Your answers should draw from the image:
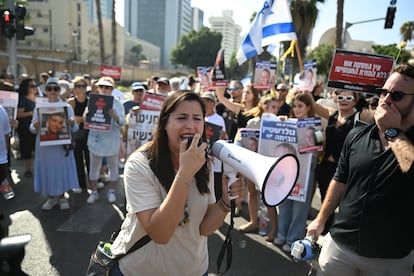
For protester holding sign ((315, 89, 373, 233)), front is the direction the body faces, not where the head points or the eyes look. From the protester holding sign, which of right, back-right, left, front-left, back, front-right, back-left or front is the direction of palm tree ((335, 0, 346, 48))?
back

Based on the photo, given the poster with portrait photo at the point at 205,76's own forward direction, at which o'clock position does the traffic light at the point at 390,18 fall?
The traffic light is roughly at 8 o'clock from the poster with portrait photo.

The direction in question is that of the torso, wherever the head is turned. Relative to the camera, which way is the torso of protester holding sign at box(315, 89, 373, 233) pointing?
toward the camera

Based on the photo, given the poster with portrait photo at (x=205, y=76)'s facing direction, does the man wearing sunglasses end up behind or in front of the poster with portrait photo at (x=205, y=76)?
in front

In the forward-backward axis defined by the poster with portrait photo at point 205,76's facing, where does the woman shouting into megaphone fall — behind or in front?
in front

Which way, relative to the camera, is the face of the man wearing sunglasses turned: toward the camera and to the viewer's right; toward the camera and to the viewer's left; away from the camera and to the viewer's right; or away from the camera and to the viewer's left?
toward the camera and to the viewer's left

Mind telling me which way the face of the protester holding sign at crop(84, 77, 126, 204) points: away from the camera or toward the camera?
toward the camera

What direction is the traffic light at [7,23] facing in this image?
toward the camera

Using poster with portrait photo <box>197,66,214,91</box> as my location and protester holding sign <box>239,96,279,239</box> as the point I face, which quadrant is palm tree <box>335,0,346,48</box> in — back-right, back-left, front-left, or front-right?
back-left

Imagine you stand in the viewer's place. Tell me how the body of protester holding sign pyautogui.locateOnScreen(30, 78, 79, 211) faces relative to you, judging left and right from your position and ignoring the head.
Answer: facing the viewer

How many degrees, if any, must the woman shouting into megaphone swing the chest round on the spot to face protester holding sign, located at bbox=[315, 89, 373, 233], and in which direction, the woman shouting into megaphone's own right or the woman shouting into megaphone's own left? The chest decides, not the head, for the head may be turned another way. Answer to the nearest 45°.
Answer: approximately 90° to the woman shouting into megaphone's own left

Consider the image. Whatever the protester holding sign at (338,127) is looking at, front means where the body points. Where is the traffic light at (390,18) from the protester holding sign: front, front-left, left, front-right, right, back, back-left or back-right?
back

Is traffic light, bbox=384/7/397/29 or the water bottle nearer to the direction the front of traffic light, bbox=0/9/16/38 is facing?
the water bottle

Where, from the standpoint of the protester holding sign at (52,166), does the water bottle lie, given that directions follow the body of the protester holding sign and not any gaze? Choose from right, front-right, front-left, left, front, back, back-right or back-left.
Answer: front-left

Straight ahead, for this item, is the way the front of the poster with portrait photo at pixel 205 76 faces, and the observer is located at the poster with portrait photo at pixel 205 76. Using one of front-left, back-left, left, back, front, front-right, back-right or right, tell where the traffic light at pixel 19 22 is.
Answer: right
